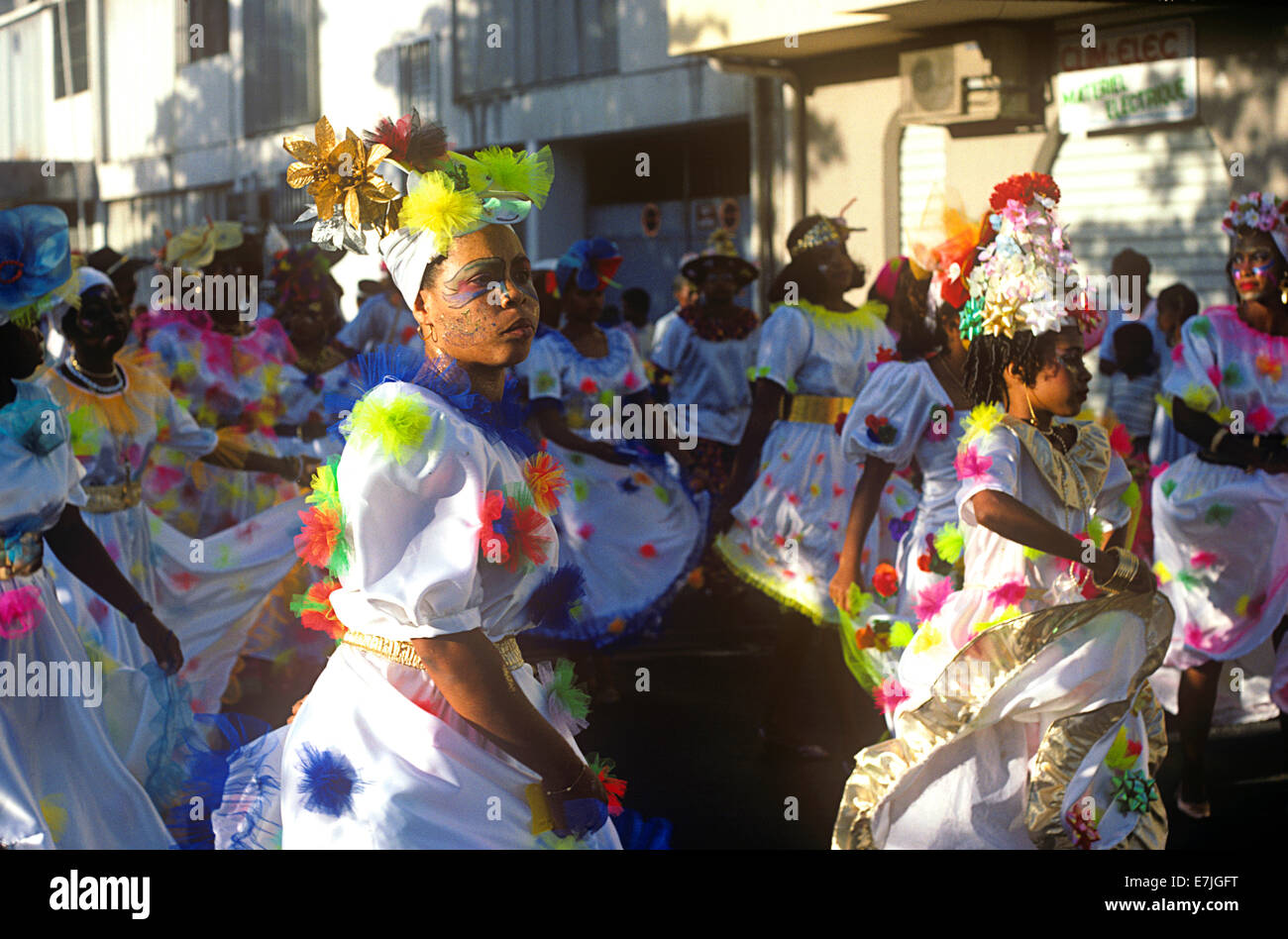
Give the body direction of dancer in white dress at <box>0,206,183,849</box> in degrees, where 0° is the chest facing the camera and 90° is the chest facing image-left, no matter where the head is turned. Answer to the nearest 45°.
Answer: approximately 315°

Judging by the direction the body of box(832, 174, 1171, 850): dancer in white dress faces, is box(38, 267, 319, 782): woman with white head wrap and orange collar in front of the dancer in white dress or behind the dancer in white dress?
behind

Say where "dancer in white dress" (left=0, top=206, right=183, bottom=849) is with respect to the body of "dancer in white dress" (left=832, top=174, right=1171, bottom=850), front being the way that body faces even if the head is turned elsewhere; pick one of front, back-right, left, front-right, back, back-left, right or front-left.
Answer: back-right

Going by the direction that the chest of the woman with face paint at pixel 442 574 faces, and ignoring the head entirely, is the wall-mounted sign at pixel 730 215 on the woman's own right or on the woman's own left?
on the woman's own left

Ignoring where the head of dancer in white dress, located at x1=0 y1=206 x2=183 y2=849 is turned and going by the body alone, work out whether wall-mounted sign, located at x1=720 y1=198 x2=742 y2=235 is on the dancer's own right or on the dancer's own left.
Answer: on the dancer's own left

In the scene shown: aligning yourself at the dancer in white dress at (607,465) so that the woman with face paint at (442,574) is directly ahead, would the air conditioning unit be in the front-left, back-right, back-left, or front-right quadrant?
back-left

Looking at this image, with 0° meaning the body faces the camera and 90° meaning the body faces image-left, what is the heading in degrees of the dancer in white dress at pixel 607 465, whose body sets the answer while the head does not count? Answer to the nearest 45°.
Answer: approximately 315°
